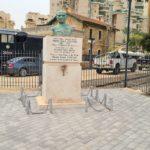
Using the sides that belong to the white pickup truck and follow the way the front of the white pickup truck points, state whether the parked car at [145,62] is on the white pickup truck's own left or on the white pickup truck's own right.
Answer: on the white pickup truck's own right

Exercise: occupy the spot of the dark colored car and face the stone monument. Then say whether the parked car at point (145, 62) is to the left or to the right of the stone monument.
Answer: left

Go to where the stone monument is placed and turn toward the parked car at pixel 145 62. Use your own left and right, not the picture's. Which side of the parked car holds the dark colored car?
left
